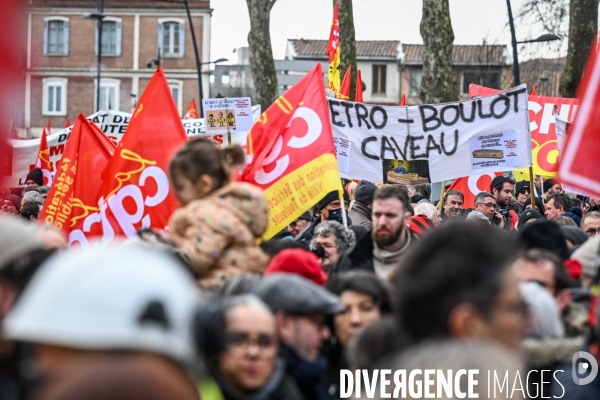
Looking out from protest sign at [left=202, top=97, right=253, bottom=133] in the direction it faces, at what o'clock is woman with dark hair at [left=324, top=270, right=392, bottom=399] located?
The woman with dark hair is roughly at 12 o'clock from the protest sign.

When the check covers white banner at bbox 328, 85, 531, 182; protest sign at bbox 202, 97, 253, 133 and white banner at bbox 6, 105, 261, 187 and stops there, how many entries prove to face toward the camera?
3

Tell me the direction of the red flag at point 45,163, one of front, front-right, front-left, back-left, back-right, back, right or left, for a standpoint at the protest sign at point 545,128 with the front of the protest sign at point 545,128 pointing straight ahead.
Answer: right

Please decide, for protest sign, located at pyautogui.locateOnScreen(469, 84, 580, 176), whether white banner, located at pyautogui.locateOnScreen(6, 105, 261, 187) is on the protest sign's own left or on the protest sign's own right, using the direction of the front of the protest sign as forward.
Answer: on the protest sign's own right

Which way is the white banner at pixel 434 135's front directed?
toward the camera

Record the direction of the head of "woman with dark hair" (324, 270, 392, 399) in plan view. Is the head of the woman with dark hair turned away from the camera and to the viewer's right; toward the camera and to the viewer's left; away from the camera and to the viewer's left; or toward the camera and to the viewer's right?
toward the camera and to the viewer's left

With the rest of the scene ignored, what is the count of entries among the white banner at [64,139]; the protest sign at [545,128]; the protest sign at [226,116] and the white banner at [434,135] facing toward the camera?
4

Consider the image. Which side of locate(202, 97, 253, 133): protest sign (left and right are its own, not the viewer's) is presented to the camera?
front

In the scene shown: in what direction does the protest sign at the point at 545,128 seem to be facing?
toward the camera

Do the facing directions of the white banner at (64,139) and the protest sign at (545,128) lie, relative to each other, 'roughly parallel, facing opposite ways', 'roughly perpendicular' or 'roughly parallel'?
roughly parallel

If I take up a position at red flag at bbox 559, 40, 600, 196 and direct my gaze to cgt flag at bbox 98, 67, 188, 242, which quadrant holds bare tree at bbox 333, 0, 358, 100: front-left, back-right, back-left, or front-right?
front-right

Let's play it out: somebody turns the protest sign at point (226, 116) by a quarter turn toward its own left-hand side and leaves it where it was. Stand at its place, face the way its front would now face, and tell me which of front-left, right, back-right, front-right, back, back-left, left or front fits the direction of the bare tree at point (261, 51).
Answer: left

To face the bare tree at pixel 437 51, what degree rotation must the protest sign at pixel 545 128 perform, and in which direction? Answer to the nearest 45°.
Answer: approximately 180°

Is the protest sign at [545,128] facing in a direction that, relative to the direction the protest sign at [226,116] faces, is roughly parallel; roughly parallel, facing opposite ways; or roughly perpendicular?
roughly parallel

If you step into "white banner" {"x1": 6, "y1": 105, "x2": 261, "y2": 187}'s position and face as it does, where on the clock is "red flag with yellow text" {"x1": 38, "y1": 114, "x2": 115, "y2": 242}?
The red flag with yellow text is roughly at 12 o'clock from the white banner.

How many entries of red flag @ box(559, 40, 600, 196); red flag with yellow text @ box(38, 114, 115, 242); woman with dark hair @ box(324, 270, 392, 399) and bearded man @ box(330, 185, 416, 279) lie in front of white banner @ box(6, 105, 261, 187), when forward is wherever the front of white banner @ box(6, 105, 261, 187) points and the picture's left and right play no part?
4
